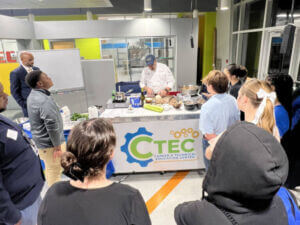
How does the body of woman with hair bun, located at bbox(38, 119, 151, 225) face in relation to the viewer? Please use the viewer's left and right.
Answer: facing away from the viewer

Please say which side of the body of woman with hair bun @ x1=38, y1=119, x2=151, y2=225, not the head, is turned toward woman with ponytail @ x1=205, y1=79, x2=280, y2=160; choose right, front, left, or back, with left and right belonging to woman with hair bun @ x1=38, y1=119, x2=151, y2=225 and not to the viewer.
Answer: right

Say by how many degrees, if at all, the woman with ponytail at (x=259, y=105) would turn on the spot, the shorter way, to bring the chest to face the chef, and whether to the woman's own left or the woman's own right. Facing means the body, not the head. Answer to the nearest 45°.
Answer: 0° — they already face them

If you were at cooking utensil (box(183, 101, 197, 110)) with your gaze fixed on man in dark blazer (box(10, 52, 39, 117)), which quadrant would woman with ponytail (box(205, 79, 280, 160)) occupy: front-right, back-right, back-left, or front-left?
back-left

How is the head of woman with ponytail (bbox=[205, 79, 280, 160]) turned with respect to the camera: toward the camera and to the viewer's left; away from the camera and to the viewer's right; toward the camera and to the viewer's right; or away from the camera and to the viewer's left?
away from the camera and to the viewer's left

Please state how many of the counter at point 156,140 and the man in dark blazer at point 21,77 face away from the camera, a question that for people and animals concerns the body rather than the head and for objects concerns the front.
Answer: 0

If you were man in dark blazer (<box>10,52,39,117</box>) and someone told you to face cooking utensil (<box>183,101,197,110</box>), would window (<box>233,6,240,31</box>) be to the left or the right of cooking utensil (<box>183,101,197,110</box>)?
left

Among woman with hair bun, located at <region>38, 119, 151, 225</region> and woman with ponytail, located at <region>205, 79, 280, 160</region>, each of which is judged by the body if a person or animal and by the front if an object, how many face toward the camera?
0

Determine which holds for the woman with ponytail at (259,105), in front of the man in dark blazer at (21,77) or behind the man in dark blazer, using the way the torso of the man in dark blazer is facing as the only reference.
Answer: in front

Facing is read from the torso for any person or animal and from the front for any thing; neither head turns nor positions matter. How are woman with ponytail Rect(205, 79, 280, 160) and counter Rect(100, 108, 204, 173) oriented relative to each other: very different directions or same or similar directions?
very different directions

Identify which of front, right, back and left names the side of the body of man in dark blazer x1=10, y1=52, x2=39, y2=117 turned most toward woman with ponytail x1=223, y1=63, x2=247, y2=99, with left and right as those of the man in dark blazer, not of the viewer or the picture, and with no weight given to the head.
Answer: front

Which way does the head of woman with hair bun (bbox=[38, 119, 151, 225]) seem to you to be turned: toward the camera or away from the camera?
away from the camera

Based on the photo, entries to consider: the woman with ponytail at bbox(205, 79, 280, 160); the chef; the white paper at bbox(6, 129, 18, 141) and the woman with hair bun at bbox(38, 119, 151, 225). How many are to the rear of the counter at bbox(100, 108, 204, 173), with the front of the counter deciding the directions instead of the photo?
1

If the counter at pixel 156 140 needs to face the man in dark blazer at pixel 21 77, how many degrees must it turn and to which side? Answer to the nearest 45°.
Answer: approximately 135° to its right

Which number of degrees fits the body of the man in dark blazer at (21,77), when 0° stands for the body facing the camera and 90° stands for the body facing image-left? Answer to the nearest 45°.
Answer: approximately 315°

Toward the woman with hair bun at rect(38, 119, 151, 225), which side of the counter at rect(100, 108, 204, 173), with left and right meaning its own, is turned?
front
